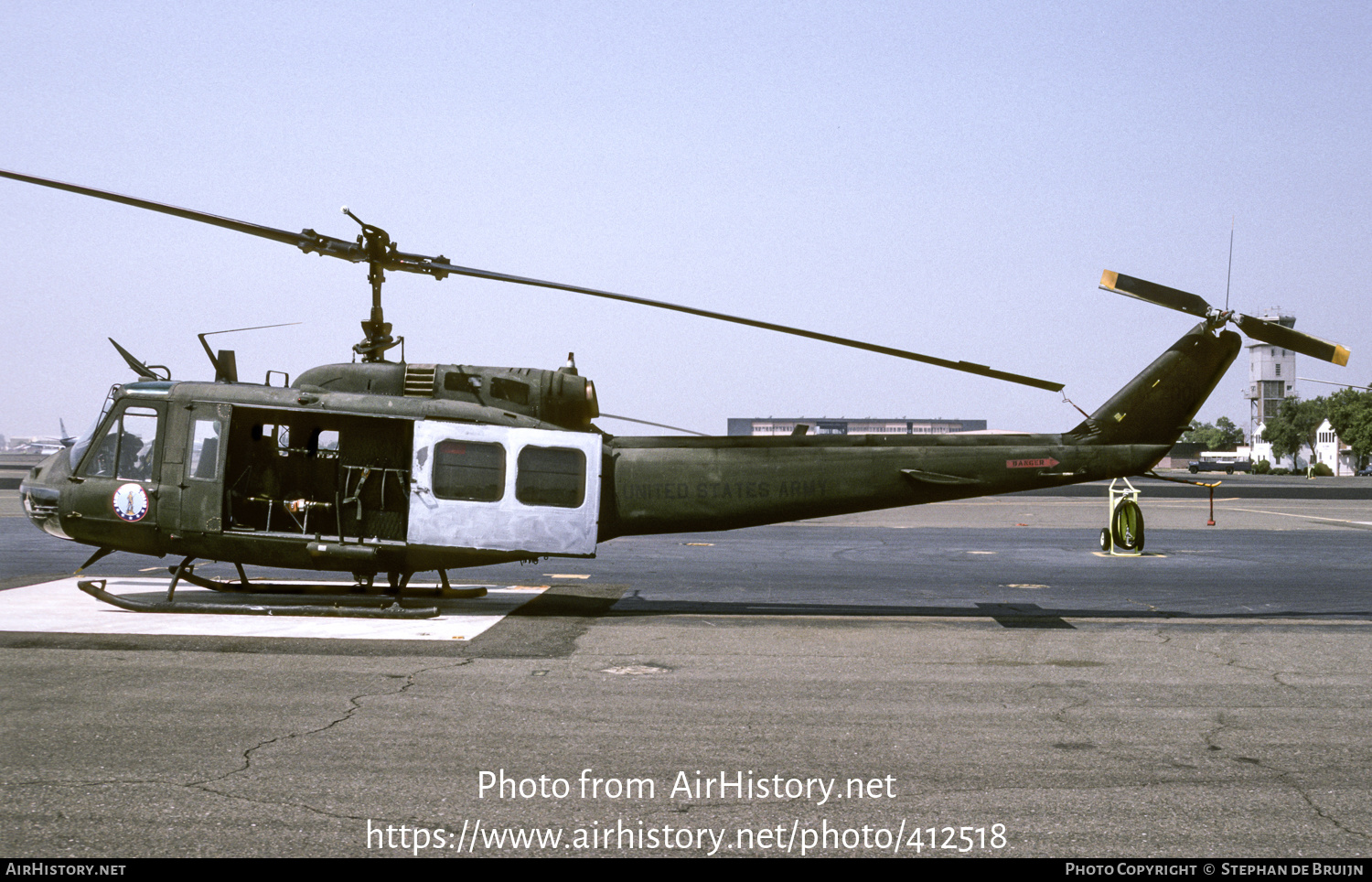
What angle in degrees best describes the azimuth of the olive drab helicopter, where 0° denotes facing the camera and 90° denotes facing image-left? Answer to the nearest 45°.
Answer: approximately 90°
